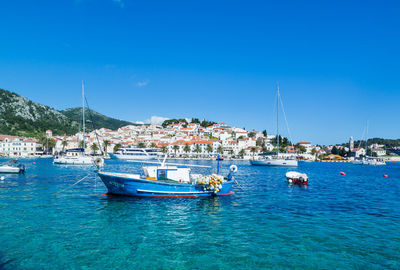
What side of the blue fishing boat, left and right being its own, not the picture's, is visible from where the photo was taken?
left

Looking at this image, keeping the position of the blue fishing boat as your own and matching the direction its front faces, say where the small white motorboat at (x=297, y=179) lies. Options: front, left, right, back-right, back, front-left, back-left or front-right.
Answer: back-right
